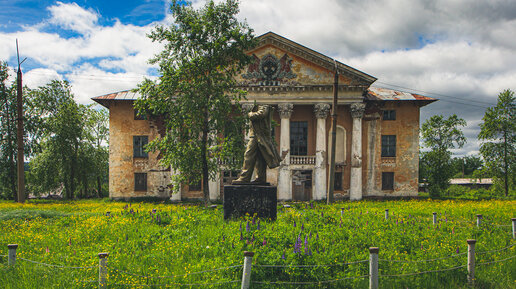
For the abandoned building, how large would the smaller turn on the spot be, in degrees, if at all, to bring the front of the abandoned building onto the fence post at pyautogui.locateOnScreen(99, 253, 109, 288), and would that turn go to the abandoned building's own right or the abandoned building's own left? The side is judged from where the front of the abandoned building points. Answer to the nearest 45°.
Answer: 0° — it already faces it

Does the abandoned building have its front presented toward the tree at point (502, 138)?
no

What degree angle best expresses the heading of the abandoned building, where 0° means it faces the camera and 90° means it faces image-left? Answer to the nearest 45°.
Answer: approximately 0°

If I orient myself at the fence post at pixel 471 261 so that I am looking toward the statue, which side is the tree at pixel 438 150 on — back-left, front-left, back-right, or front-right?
front-right

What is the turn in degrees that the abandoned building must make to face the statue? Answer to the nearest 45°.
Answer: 0° — it already faces it

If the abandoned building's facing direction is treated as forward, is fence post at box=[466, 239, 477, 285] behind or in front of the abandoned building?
in front

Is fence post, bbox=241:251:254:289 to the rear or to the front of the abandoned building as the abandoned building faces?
to the front
